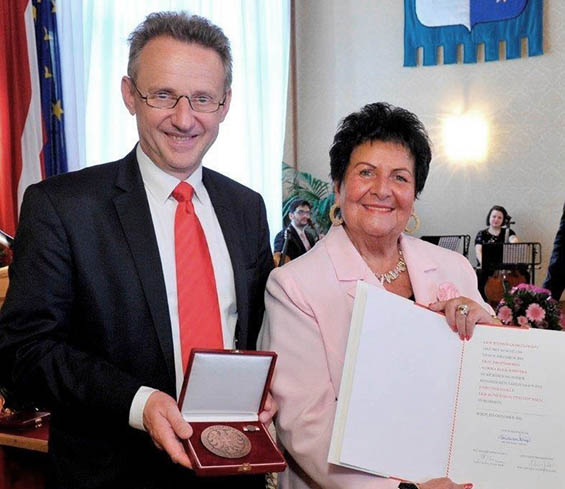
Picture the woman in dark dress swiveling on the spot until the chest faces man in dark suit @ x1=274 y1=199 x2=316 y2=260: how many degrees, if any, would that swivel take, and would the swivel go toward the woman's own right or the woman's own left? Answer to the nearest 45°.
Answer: approximately 45° to the woman's own right

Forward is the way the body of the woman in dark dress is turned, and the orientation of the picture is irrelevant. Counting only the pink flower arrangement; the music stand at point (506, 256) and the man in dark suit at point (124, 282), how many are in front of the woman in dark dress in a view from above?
3

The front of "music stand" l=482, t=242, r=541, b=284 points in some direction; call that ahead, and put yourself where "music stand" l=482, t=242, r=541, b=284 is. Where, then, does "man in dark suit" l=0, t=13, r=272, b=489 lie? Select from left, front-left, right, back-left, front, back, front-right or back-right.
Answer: back

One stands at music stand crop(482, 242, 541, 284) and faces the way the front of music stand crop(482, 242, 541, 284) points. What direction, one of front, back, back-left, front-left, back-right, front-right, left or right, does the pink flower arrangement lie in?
back

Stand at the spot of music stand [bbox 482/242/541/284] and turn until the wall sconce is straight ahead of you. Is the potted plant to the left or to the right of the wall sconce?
left

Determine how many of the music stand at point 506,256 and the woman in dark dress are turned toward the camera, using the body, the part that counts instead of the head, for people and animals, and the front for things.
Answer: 1

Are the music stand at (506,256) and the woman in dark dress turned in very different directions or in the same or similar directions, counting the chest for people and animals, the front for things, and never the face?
very different directions

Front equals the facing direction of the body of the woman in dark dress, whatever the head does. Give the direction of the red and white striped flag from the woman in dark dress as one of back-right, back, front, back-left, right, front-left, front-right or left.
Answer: front-right

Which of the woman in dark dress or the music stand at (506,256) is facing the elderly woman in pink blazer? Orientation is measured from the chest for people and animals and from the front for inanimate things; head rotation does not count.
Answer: the woman in dark dress

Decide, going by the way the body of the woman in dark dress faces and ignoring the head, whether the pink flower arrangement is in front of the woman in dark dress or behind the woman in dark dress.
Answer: in front

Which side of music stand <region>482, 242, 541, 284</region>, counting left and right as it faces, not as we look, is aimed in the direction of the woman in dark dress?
front

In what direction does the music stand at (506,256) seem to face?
away from the camera

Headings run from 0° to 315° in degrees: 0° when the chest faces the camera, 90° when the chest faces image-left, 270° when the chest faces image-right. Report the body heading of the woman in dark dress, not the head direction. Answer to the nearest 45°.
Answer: approximately 0°

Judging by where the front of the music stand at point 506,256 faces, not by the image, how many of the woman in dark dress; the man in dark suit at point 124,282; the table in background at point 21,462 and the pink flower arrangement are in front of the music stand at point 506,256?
1
